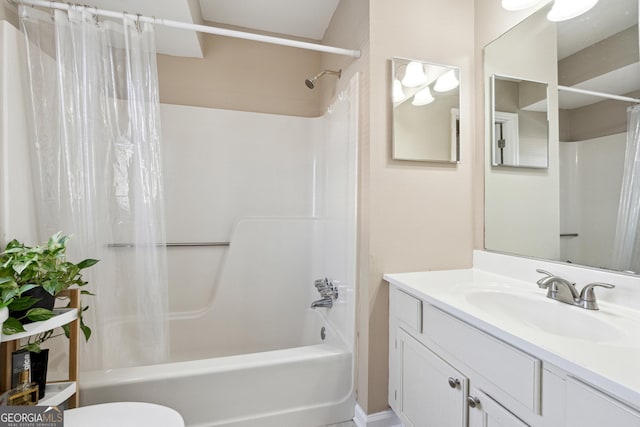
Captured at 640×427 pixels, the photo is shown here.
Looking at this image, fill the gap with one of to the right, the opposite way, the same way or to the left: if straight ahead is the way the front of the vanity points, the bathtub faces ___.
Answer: to the left

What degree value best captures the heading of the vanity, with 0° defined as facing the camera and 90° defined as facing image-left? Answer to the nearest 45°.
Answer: approximately 45°

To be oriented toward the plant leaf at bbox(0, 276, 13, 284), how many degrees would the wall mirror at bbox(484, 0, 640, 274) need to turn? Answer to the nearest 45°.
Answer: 0° — it already faces it

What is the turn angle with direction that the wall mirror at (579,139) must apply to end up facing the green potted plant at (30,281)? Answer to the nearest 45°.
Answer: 0° — it already faces it

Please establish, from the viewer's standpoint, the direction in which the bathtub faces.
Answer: facing the viewer

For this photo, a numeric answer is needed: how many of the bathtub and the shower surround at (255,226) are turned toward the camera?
2

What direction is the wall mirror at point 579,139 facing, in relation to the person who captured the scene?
facing the viewer and to the left of the viewer

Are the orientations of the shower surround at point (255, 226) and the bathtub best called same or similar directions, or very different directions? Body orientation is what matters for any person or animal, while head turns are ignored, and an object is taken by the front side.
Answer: same or similar directions

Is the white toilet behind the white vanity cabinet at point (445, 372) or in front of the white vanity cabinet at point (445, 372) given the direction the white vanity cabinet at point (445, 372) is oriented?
in front

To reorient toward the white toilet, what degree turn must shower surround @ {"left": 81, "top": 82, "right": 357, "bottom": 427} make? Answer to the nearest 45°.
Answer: approximately 45° to its right

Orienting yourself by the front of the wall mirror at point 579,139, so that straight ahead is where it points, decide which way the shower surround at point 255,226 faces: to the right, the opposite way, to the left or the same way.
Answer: to the left

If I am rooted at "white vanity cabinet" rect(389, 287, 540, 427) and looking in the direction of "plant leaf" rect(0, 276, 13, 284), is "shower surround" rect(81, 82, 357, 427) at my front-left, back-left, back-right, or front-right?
front-right

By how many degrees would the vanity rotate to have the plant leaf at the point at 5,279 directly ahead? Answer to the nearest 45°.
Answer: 0° — it already faces it

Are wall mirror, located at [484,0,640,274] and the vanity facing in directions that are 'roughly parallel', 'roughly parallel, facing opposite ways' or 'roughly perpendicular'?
roughly parallel
